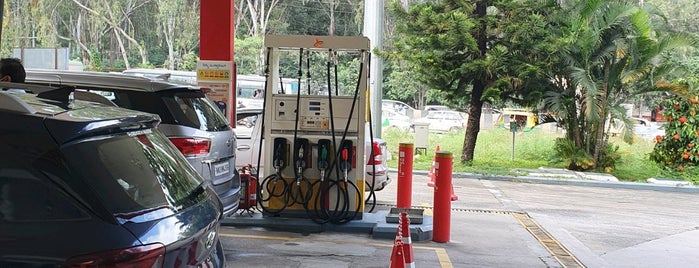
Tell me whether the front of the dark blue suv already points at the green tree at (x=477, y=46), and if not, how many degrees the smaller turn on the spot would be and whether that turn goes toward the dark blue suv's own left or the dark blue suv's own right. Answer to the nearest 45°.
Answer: approximately 90° to the dark blue suv's own right

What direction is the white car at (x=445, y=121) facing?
to the viewer's left

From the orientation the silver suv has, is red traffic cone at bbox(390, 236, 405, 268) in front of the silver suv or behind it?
behind

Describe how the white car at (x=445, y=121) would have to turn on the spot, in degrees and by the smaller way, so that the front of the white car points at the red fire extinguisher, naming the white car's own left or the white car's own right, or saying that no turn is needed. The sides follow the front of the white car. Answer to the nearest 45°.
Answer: approximately 90° to the white car's own left

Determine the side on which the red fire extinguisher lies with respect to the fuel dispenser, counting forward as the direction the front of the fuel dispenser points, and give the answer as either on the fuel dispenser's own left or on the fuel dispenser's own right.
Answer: on the fuel dispenser's own right

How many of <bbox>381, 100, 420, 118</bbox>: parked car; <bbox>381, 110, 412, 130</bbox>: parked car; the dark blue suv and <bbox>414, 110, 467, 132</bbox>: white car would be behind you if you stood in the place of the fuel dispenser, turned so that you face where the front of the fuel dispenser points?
3

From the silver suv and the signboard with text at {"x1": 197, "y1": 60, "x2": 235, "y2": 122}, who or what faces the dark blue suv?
the signboard with text

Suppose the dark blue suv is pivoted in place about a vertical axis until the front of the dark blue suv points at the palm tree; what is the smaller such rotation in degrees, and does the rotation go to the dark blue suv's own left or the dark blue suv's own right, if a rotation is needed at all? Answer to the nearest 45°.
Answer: approximately 90° to the dark blue suv's own right

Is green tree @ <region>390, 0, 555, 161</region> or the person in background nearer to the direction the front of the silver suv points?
the person in background

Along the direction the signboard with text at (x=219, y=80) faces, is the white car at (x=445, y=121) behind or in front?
behind

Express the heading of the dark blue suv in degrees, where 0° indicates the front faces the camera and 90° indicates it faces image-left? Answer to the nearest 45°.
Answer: approximately 135°

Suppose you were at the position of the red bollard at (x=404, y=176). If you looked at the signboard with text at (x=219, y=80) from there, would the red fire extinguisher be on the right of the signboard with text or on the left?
left

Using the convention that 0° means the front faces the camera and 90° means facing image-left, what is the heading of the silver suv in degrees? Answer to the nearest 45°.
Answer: approximately 135°
